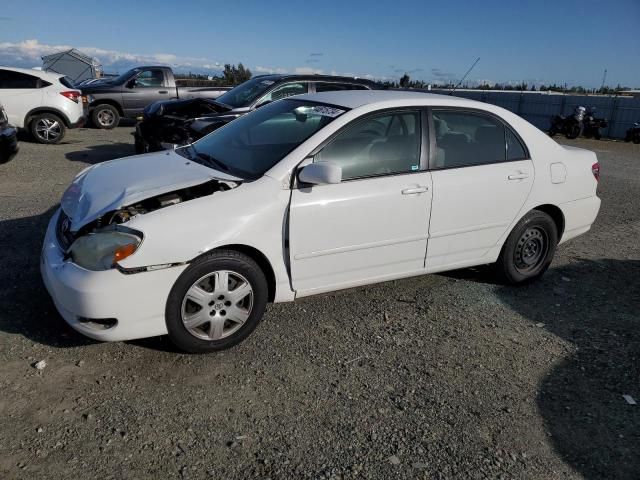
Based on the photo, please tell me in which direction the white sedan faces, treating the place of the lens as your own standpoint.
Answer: facing the viewer and to the left of the viewer

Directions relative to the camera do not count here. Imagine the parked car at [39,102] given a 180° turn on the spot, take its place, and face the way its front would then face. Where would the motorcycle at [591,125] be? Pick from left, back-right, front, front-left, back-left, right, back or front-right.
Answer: front

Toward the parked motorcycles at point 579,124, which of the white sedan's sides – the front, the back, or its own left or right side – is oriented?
back

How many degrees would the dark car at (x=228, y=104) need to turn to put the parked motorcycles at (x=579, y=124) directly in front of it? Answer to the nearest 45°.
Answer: approximately 180°

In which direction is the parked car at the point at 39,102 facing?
to the viewer's left

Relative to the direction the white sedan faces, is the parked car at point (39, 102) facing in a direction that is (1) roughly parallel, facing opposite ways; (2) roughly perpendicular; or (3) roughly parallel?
roughly parallel

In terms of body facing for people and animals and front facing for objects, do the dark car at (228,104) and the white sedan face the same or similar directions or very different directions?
same or similar directions

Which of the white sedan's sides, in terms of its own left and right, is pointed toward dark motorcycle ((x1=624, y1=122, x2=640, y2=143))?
back

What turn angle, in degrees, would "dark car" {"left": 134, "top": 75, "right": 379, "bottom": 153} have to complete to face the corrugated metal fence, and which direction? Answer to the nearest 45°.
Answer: approximately 180°

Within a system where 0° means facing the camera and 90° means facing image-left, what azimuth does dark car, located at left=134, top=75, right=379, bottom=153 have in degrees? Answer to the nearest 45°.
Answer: approximately 45°

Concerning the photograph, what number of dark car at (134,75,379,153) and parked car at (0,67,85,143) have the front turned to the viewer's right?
0

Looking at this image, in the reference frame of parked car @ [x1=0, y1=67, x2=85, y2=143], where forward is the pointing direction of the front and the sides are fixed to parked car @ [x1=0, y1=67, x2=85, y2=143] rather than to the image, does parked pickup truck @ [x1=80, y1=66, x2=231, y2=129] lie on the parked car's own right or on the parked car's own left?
on the parked car's own right
